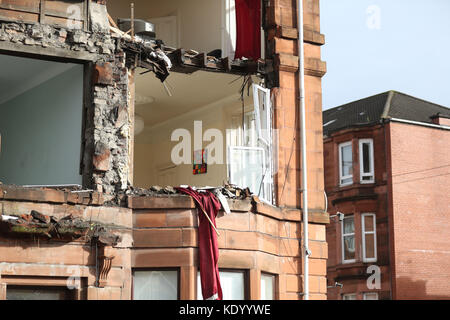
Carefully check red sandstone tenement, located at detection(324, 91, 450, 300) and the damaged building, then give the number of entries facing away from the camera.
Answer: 0

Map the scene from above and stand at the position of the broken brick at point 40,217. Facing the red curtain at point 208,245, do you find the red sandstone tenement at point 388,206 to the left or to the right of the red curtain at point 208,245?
left

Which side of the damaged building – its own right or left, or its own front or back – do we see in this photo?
front

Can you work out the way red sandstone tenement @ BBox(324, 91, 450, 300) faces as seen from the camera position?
facing the viewer and to the left of the viewer

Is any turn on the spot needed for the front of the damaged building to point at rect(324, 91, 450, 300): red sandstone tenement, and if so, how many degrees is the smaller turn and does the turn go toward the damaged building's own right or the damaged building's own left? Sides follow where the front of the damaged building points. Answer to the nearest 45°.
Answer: approximately 135° to the damaged building's own left
